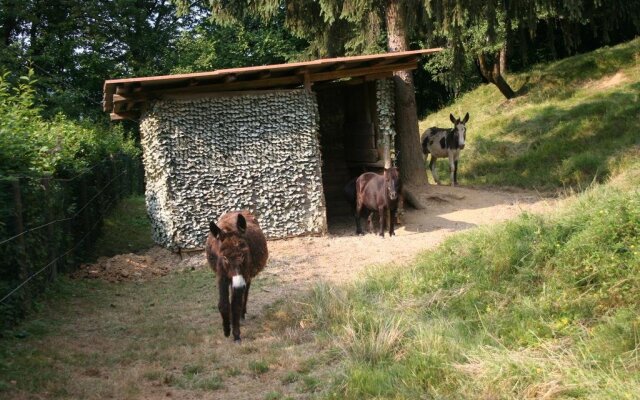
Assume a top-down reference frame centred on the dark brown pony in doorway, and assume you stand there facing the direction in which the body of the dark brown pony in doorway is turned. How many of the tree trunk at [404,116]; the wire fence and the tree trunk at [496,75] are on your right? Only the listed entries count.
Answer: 1

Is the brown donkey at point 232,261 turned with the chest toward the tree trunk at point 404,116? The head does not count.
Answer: no

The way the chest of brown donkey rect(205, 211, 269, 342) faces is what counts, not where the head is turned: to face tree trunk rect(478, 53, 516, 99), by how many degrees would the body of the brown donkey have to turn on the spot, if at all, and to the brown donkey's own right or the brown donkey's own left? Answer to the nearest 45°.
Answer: approximately 135° to the brown donkey's own left

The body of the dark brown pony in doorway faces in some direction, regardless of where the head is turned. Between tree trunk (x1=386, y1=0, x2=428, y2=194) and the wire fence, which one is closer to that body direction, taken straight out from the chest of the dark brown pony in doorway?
the wire fence

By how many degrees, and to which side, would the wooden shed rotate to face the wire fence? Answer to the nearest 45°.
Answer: approximately 90° to its right

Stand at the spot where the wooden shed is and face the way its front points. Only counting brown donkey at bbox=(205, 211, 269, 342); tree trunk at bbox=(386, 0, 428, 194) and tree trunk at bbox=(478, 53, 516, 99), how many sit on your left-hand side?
2

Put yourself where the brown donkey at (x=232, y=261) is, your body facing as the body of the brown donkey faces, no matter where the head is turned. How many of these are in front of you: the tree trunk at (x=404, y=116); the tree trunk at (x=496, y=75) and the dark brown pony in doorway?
0

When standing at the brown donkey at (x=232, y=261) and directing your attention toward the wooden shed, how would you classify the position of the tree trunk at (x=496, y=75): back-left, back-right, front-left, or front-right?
front-right

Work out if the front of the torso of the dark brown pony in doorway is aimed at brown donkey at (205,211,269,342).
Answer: no

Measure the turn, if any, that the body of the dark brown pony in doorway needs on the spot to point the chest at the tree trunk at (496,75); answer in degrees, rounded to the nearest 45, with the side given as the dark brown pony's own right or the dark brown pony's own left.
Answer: approximately 135° to the dark brown pony's own left

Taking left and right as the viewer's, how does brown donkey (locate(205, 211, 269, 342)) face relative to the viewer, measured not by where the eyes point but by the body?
facing the viewer

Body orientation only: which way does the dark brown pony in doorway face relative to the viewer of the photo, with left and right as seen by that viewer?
facing the viewer and to the right of the viewer

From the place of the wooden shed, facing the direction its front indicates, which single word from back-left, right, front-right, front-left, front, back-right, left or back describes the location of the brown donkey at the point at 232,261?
front-right

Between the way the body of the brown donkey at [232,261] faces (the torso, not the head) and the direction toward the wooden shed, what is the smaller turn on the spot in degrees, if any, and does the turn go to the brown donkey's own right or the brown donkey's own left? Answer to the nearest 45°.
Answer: approximately 180°

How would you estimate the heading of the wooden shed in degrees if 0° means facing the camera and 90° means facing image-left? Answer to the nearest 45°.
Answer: approximately 315°

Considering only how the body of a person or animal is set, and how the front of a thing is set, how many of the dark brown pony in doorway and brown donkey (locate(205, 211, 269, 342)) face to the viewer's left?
0
